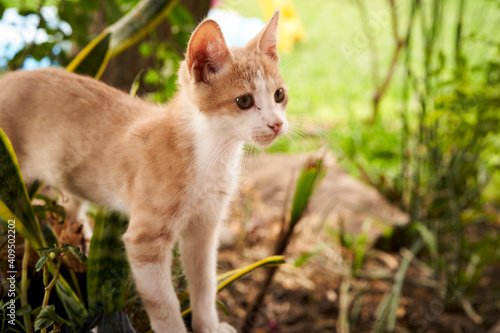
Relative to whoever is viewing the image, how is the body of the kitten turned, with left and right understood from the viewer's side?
facing the viewer and to the right of the viewer
